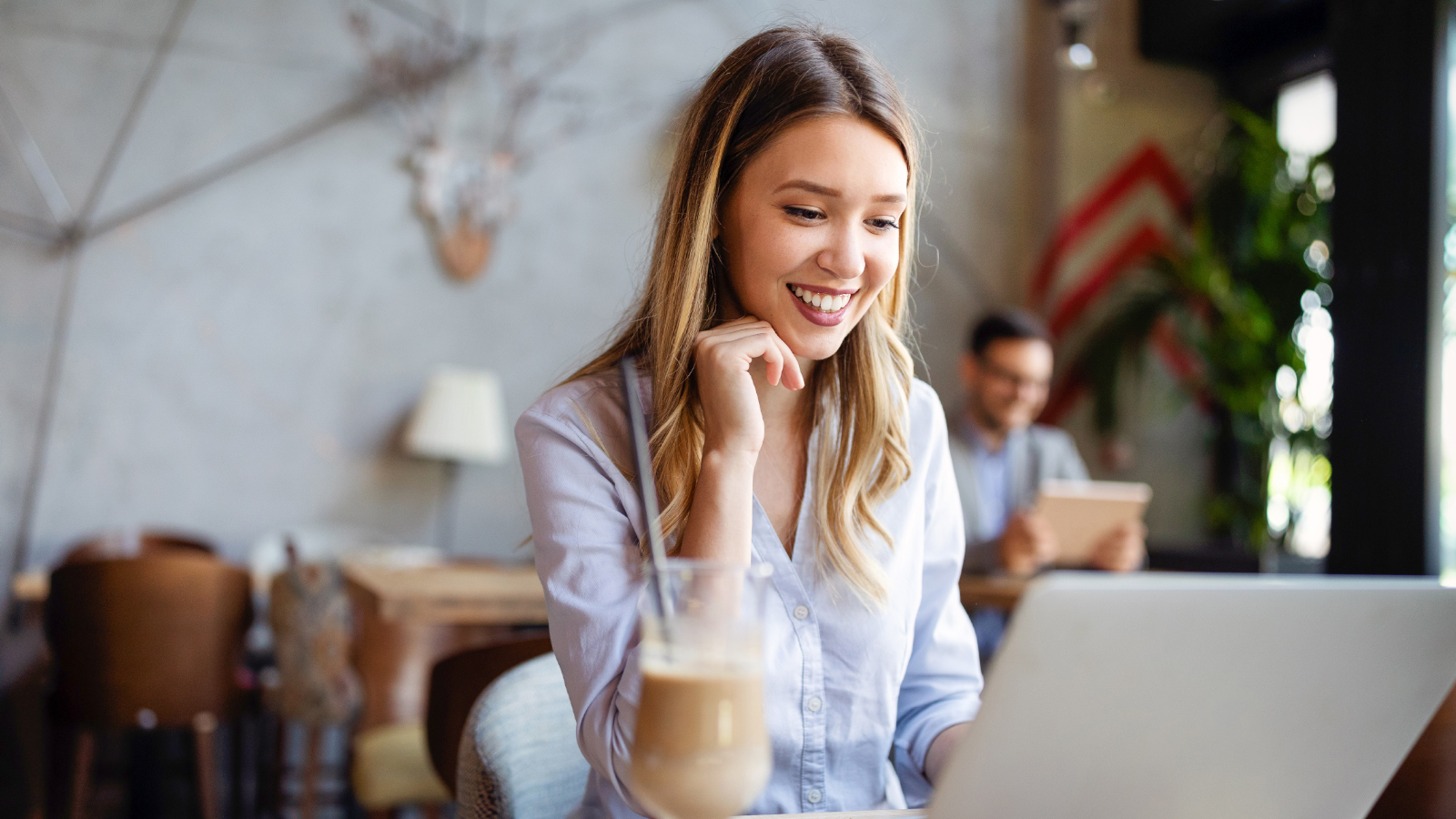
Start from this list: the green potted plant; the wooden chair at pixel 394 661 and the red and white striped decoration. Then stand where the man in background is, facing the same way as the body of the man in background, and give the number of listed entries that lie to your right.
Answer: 1

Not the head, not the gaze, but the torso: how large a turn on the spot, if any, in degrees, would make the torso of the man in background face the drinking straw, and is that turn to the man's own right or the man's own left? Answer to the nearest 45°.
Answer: approximately 45° to the man's own right

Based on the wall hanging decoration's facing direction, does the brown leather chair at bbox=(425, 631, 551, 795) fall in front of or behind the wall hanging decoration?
in front

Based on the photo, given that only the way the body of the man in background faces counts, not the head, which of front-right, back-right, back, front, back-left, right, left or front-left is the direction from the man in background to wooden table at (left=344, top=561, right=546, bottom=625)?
right

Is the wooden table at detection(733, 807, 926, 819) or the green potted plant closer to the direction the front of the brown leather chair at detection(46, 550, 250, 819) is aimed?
the green potted plant

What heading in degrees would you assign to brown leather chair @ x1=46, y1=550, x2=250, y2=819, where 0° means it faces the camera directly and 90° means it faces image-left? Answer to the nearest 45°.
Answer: approximately 180°

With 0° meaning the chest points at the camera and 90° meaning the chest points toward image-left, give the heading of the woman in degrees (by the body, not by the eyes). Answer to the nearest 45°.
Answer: approximately 315°

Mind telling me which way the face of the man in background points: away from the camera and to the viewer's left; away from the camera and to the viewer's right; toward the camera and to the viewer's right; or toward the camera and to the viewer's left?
toward the camera and to the viewer's right

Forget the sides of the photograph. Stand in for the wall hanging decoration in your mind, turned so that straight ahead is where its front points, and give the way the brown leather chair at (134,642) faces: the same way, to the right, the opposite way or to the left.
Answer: the opposite way

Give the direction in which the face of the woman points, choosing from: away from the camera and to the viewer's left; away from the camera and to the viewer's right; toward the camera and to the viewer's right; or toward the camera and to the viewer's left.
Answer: toward the camera and to the viewer's right
